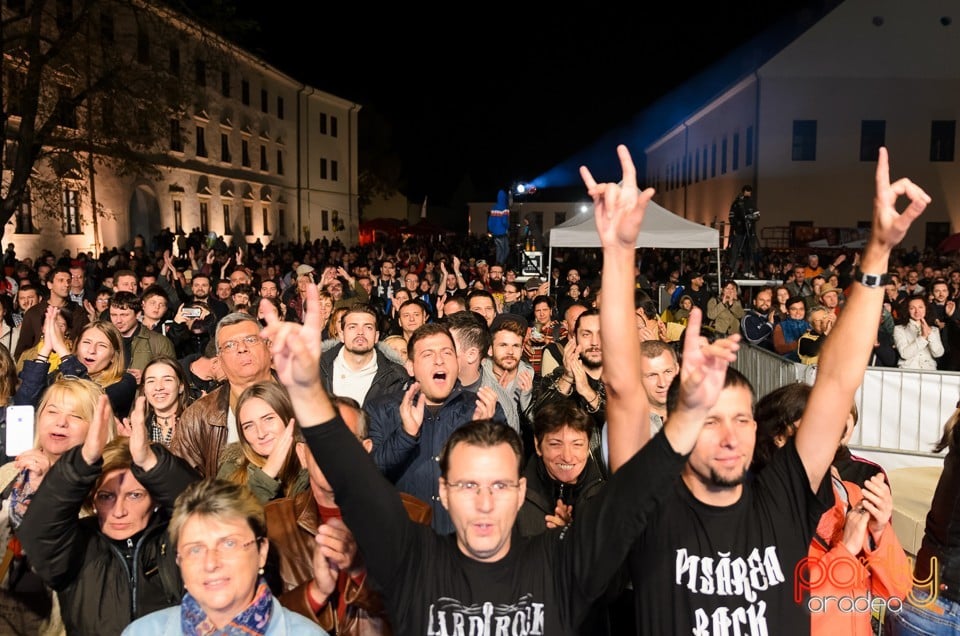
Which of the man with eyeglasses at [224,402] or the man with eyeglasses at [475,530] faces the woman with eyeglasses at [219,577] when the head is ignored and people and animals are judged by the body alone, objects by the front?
the man with eyeglasses at [224,402]

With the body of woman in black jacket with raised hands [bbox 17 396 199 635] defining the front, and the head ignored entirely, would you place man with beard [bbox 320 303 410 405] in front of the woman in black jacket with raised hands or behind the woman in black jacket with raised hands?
behind

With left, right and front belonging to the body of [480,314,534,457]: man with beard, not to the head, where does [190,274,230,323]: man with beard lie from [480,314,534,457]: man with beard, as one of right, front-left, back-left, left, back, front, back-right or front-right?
back-right

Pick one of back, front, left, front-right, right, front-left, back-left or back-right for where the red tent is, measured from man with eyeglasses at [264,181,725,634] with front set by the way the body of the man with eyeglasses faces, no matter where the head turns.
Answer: back

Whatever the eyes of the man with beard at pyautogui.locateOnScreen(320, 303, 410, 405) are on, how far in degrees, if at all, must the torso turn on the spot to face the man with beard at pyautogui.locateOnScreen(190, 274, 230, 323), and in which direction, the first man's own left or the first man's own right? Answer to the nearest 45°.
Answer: approximately 135° to the first man's own right

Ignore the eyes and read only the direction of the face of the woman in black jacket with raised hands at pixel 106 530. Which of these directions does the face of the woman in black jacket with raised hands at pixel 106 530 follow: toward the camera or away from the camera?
toward the camera

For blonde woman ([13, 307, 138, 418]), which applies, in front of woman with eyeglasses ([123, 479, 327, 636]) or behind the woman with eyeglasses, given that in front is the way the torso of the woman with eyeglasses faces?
behind

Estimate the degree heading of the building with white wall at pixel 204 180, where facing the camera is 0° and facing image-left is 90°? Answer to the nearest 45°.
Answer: approximately 315°

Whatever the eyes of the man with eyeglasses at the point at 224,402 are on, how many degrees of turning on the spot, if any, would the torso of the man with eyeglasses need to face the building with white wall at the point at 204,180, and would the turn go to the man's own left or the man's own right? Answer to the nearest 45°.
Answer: approximately 180°

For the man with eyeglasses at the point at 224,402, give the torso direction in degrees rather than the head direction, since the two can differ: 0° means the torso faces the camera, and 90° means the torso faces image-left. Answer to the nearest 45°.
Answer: approximately 0°

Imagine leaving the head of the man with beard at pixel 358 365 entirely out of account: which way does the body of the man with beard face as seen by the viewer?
toward the camera

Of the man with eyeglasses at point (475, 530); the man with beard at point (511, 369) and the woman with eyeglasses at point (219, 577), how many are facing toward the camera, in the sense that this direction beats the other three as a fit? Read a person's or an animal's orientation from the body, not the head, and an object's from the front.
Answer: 3

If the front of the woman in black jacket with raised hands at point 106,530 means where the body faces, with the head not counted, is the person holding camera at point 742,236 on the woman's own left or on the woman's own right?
on the woman's own left

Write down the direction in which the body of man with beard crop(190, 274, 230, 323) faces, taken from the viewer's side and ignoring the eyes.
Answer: toward the camera

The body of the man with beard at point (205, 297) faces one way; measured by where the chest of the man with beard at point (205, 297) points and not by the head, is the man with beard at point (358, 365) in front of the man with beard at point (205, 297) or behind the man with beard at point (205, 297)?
in front

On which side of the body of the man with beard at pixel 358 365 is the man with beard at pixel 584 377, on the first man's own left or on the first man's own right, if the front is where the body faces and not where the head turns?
on the first man's own left
